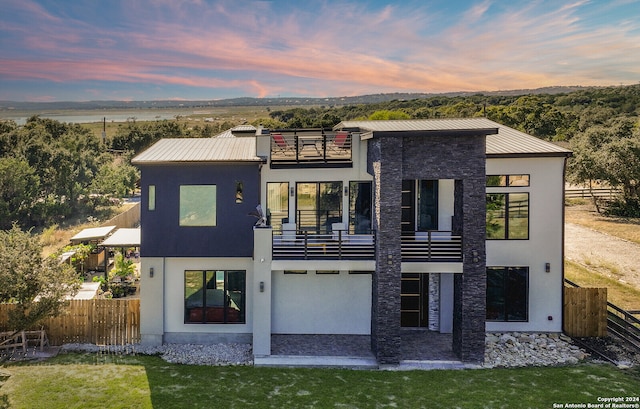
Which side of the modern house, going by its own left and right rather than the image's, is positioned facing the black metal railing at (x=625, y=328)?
left

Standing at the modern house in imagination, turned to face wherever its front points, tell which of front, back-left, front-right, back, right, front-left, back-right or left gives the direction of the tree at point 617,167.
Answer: back-left

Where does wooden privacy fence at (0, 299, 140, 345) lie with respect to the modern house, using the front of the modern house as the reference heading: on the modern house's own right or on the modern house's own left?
on the modern house's own right

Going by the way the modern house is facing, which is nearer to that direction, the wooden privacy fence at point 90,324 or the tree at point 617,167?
the wooden privacy fence

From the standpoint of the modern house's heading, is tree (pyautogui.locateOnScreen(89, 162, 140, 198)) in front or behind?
behind

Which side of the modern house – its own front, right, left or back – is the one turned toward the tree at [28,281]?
right

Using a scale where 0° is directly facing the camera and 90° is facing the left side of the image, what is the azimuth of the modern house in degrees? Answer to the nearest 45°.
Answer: approximately 0°

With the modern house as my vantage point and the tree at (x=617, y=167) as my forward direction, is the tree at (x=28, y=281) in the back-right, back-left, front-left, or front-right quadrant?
back-left

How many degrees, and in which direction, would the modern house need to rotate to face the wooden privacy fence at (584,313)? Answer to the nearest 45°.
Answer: approximately 90° to its left

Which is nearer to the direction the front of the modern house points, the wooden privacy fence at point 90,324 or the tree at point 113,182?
the wooden privacy fence

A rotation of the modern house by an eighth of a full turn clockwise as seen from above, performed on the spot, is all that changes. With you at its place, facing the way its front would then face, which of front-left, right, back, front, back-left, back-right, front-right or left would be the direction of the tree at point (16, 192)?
right
